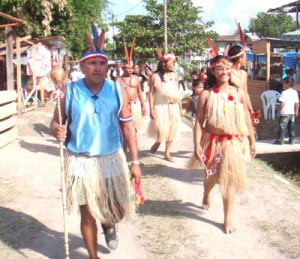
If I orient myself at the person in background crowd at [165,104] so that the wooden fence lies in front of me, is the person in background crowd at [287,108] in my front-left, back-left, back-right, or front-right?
back-right

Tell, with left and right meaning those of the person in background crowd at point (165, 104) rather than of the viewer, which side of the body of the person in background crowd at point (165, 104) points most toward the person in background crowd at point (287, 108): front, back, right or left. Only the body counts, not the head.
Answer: left

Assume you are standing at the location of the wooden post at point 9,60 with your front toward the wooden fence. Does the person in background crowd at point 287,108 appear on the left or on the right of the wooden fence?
left

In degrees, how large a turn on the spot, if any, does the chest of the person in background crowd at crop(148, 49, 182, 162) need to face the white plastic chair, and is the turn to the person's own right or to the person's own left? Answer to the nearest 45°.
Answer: approximately 90° to the person's own left

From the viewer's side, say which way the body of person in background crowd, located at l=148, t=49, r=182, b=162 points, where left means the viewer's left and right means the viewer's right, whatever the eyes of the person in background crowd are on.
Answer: facing the viewer and to the right of the viewer

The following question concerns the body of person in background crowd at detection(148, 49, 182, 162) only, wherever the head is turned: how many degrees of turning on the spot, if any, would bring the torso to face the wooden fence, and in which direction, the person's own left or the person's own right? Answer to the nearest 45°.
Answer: approximately 135° to the person's own right
